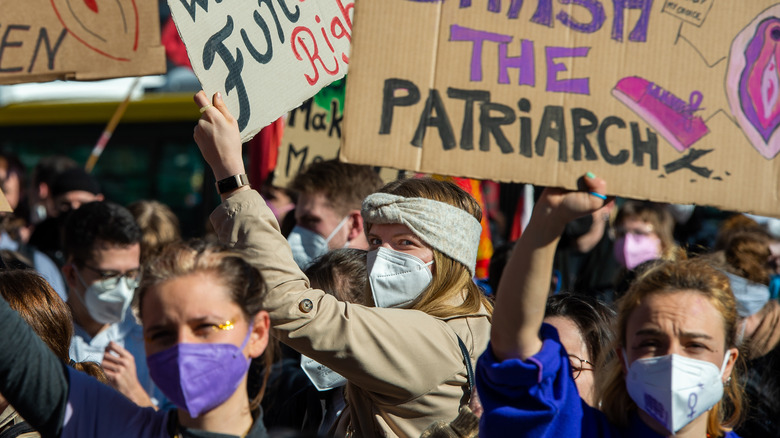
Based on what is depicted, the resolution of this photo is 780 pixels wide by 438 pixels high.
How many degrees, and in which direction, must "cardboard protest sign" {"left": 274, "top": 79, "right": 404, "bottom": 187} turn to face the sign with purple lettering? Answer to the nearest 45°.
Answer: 0° — it already faces it

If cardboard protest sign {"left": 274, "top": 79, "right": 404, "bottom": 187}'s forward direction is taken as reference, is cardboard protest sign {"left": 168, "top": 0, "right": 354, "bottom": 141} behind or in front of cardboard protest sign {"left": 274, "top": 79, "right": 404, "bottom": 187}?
in front

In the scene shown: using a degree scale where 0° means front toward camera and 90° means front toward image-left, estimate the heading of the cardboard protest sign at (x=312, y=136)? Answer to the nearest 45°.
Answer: approximately 0°

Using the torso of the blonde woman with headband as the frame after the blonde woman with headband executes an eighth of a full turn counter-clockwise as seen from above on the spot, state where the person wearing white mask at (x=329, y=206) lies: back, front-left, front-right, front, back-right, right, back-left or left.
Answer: back

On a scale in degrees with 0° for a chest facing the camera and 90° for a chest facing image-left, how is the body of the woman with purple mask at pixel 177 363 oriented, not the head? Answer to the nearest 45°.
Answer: approximately 45°

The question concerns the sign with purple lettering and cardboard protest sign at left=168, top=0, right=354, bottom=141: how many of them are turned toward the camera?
2
